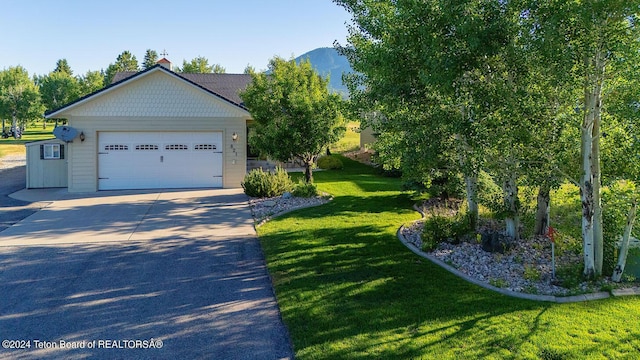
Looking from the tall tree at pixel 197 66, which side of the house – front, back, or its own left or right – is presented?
back

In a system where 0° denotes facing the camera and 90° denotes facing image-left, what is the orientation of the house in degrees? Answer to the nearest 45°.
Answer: approximately 0°

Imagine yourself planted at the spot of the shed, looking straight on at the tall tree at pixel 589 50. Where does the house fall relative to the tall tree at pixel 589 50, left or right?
left

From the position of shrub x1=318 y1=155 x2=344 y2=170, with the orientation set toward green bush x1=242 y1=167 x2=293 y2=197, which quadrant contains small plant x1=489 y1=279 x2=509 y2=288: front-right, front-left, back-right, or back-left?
front-left

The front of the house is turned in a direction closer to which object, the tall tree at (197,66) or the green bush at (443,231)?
the green bush

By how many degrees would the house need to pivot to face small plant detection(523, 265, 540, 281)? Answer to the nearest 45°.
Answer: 0° — it already faces it

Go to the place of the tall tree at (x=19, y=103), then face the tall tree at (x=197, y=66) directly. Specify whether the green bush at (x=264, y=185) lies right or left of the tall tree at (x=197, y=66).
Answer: right

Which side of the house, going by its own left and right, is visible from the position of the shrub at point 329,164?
left

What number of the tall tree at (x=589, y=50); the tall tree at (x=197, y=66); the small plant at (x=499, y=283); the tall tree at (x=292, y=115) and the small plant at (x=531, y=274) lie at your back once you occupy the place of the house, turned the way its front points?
1

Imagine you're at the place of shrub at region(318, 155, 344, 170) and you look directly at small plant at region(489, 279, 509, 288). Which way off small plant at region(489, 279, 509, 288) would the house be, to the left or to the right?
right

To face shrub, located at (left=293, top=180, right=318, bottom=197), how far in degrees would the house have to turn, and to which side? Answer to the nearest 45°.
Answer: approximately 45° to its left

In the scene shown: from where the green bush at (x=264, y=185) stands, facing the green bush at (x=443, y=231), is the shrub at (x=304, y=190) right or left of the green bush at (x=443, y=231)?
left

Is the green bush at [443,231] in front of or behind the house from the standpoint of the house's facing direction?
in front

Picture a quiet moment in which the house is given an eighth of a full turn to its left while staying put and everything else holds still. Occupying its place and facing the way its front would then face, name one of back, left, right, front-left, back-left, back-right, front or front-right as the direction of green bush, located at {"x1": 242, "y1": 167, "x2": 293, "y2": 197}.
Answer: front

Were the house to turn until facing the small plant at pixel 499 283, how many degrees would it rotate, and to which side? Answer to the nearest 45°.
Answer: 0° — it already faces it
